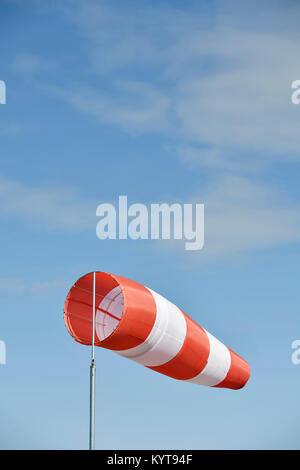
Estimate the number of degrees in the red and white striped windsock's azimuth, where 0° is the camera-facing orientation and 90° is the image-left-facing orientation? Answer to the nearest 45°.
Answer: approximately 45°
